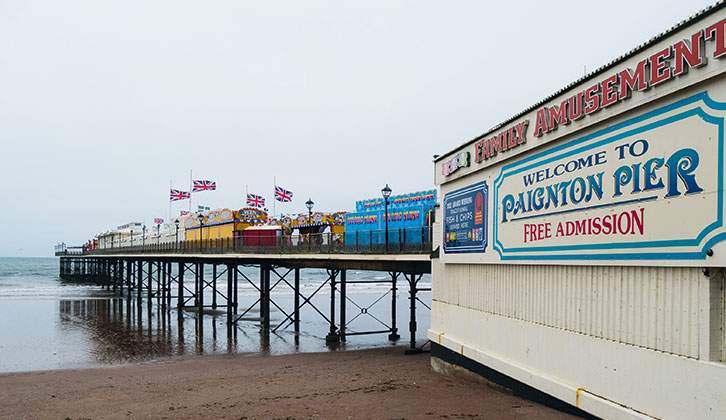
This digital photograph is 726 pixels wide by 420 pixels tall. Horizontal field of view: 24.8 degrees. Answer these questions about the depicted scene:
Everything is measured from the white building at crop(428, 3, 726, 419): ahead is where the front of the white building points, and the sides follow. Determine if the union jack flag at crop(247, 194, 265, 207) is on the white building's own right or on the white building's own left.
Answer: on the white building's own right

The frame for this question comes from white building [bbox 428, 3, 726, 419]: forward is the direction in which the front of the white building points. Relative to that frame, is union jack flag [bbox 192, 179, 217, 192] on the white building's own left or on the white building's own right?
on the white building's own right

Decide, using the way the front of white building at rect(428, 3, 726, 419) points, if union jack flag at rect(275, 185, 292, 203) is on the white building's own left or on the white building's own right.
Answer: on the white building's own right

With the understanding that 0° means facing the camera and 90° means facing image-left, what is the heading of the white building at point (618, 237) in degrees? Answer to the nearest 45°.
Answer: approximately 45°
